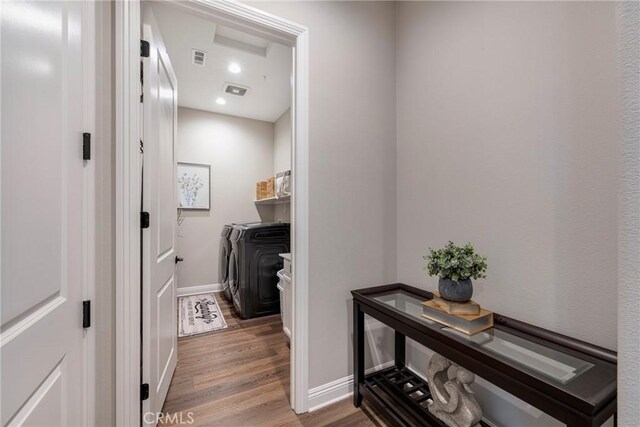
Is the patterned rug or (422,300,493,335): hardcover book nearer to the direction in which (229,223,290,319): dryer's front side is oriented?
the patterned rug

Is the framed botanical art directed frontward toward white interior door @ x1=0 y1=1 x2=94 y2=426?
yes

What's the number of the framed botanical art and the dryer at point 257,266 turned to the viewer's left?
1

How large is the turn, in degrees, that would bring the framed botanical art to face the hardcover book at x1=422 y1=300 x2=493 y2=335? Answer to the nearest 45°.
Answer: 0° — it already faces it

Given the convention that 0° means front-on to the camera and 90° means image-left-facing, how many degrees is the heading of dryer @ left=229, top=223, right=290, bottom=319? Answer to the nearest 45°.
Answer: approximately 90°

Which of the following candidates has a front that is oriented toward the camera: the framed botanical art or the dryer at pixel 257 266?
the framed botanical art

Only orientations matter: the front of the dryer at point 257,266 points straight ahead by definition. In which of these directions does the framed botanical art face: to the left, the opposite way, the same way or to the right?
to the left

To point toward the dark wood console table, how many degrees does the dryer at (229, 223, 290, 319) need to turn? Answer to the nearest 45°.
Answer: approximately 135° to its left

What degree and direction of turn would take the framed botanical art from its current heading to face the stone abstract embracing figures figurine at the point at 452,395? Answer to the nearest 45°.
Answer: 0° — it already faces it

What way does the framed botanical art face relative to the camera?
toward the camera

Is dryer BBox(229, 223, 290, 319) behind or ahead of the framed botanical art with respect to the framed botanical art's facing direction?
ahead

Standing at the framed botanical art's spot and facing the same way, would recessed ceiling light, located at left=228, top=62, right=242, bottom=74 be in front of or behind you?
in front

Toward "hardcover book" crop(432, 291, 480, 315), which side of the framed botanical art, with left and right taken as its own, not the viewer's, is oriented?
front
